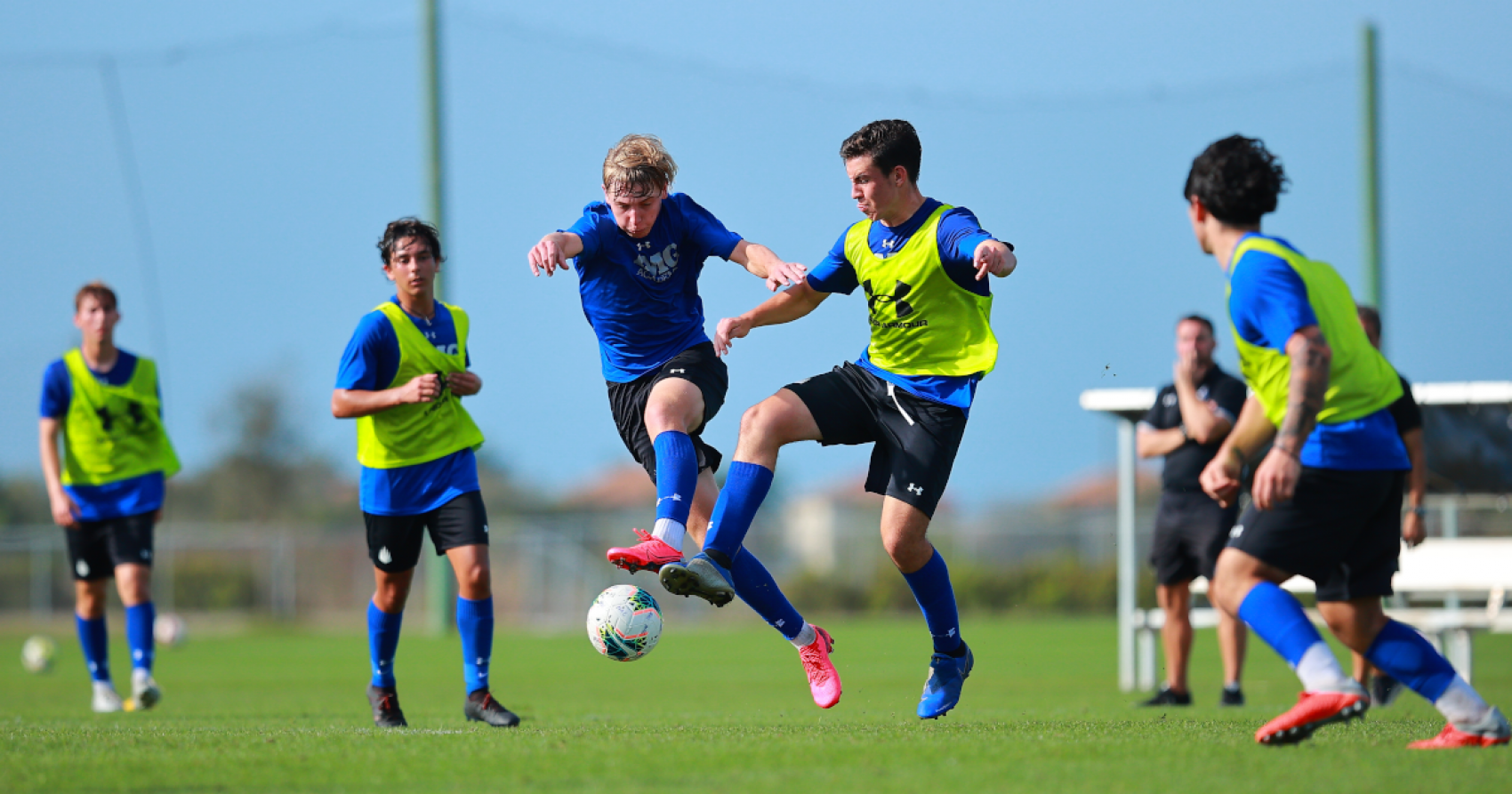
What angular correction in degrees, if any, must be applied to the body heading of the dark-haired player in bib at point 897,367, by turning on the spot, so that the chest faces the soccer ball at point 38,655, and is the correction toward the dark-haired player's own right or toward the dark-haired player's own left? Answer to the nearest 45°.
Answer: approximately 90° to the dark-haired player's own right

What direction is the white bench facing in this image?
toward the camera

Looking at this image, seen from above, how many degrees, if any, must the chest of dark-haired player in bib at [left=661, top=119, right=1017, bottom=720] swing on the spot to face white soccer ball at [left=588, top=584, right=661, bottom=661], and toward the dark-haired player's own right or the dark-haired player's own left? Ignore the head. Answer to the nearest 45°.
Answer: approximately 45° to the dark-haired player's own right

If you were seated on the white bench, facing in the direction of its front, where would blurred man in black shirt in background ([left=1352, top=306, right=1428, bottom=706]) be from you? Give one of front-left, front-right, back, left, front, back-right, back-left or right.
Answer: front

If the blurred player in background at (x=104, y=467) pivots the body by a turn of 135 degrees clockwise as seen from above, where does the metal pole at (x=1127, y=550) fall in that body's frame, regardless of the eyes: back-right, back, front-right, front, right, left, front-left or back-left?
back-right

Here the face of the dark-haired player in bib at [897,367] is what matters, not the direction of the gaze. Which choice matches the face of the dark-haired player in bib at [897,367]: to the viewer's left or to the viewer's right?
to the viewer's left

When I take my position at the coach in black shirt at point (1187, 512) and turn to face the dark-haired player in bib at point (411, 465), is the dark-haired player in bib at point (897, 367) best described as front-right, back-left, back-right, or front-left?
front-left

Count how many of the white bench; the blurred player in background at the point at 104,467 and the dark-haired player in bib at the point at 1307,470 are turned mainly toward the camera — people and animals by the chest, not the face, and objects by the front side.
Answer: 2

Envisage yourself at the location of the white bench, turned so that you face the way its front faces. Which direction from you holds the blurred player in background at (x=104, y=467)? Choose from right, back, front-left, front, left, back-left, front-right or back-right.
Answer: front-right

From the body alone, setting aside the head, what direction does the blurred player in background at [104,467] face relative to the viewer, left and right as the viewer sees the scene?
facing the viewer

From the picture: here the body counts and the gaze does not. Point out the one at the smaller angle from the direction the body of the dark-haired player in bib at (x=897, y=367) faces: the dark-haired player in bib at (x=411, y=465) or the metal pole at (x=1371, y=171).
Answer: the dark-haired player in bib
